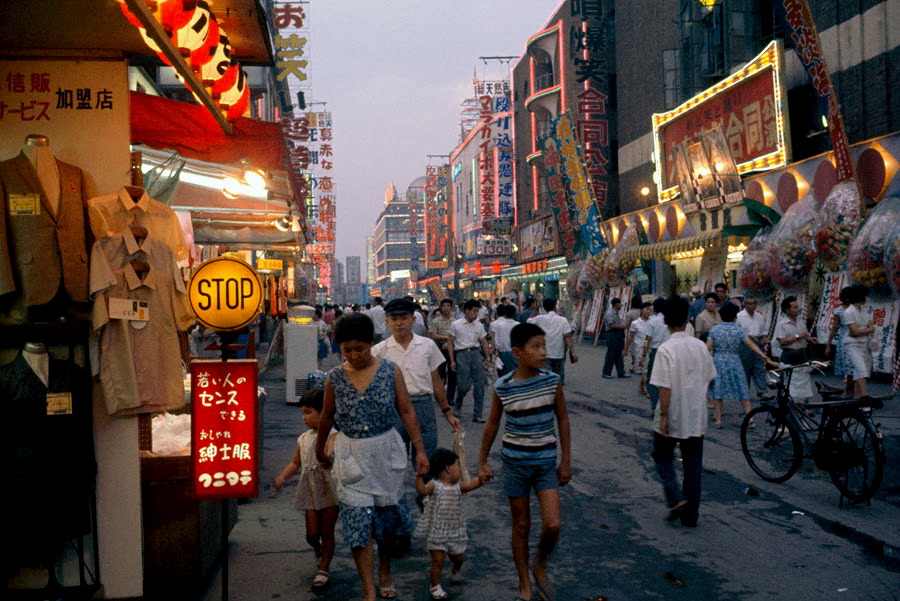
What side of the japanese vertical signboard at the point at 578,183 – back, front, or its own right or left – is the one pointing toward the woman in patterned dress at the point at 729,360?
front

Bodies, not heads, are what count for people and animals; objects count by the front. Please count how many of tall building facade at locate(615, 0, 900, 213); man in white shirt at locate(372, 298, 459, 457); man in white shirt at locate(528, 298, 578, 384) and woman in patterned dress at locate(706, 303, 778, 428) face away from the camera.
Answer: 2

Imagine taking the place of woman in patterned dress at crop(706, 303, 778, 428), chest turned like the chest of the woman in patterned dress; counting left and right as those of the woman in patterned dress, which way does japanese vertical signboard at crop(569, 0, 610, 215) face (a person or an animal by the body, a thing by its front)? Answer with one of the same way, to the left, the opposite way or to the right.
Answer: the opposite way

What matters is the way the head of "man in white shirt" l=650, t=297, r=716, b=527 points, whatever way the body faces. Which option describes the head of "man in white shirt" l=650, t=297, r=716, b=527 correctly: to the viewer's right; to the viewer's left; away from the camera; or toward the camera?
away from the camera

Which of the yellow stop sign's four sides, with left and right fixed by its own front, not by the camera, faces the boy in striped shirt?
left

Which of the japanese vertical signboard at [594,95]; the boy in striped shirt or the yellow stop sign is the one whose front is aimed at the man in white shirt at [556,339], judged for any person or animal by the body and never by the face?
the japanese vertical signboard

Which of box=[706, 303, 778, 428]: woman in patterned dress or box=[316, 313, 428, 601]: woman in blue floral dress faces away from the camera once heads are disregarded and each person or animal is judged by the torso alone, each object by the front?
the woman in patterned dress

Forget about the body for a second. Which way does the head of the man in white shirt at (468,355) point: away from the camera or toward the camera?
toward the camera

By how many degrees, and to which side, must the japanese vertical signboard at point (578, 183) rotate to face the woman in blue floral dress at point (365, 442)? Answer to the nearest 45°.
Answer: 0° — it already faces them

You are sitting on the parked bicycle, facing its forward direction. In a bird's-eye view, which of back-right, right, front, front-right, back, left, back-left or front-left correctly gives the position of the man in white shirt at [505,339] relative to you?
front

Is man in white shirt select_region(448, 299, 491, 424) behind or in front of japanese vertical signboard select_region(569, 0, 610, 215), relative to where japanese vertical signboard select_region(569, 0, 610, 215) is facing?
in front

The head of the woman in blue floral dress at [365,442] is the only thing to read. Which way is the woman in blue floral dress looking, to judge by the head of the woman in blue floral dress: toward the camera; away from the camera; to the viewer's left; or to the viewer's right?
toward the camera

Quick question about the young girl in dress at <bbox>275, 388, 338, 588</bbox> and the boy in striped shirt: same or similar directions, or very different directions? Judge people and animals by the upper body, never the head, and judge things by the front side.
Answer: same or similar directions

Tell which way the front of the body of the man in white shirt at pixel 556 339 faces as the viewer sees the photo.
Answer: away from the camera

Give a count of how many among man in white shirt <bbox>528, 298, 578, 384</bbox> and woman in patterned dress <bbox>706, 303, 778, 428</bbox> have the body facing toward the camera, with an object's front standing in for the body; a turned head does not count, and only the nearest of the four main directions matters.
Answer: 0

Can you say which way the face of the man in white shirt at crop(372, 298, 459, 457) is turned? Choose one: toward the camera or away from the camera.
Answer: toward the camera

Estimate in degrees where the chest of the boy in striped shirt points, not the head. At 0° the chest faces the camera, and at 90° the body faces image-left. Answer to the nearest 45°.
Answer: approximately 0°

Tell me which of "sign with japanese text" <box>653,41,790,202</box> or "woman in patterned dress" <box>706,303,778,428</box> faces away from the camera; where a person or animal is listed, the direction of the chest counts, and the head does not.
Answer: the woman in patterned dress

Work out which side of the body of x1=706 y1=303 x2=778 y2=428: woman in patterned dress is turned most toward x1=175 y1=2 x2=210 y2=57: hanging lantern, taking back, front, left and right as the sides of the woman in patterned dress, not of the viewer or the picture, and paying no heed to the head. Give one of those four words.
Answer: back

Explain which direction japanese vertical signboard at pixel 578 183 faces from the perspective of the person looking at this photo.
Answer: facing the viewer

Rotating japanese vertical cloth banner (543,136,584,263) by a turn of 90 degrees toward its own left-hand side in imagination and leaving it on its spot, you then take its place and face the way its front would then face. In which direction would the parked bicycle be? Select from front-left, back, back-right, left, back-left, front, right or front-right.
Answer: right
